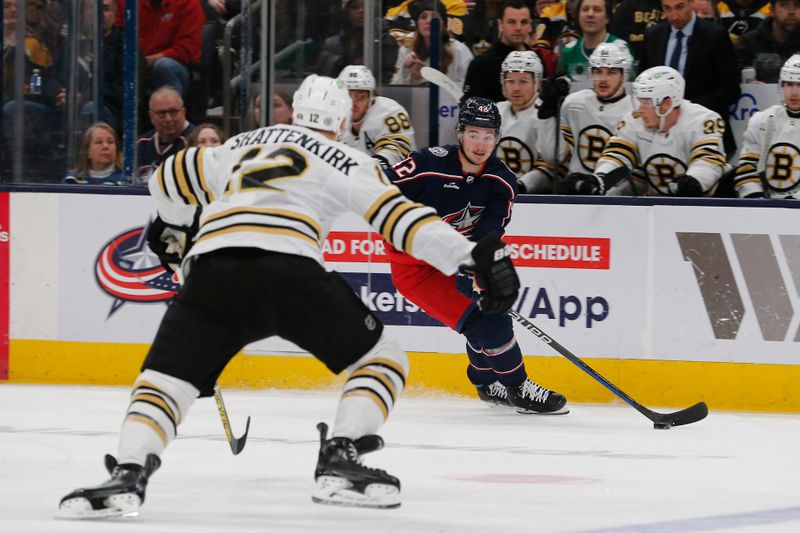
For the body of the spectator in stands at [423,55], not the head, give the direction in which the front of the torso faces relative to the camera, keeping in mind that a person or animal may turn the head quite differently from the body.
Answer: toward the camera

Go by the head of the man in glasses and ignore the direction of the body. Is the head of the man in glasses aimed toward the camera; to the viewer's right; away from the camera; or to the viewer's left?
toward the camera

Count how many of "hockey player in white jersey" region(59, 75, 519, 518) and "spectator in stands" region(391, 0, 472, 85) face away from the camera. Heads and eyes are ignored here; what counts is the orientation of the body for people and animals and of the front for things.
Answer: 1

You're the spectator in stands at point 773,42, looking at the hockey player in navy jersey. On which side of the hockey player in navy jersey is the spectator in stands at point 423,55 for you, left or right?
right

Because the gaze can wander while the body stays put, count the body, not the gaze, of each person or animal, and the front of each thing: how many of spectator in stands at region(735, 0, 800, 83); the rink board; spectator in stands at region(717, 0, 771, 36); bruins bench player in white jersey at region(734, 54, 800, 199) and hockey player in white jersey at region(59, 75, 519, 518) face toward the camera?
4

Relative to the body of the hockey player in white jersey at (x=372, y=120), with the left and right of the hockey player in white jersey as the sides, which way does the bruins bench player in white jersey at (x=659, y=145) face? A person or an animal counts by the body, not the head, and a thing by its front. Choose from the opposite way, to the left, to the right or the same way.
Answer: the same way

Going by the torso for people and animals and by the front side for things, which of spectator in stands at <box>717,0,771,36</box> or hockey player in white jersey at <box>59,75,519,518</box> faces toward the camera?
the spectator in stands

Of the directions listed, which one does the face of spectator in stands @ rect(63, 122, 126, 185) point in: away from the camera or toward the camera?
toward the camera

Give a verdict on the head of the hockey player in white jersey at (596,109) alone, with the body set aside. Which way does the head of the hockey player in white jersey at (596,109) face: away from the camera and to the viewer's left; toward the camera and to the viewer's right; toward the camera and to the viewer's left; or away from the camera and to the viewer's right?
toward the camera and to the viewer's left

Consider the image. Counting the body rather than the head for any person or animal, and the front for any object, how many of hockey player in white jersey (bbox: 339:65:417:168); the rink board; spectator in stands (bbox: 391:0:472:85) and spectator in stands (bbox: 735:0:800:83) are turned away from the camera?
0

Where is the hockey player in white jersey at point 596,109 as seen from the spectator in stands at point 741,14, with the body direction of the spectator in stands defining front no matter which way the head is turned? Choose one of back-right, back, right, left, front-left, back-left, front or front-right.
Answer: front-right

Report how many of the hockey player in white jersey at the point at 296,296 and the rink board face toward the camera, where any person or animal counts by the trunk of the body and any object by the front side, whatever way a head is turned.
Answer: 1

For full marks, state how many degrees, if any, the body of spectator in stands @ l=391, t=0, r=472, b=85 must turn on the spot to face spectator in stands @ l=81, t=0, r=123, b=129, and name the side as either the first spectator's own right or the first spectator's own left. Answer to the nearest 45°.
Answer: approximately 90° to the first spectator's own right

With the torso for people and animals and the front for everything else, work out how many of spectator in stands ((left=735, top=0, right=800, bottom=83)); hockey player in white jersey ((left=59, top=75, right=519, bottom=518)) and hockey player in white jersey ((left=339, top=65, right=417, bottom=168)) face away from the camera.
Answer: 1

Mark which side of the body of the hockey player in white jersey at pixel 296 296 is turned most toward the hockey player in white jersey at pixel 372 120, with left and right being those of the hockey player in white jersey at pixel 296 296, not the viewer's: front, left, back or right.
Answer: front

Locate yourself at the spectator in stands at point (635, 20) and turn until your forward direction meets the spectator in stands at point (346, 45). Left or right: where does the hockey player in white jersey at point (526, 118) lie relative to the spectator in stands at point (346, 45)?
left

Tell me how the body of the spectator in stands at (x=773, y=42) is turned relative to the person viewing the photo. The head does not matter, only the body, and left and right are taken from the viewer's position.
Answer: facing the viewer
